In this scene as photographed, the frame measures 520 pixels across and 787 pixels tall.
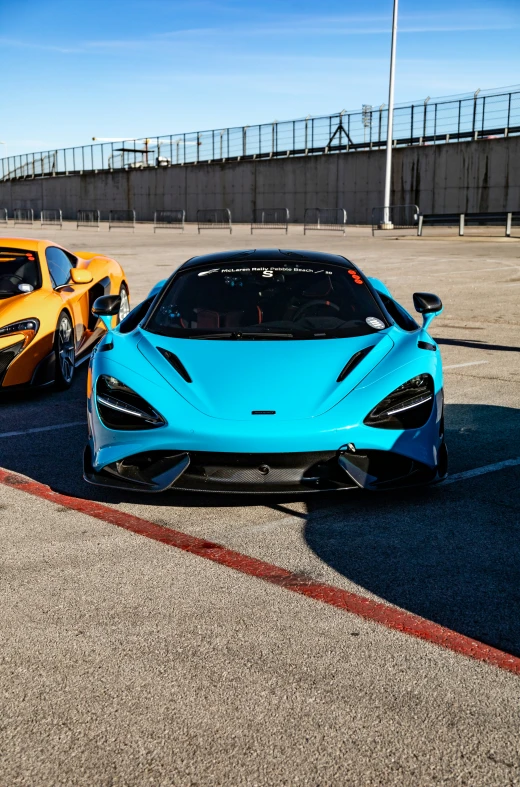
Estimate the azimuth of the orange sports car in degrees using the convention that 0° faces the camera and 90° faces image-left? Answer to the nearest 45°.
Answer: approximately 45°

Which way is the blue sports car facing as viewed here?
toward the camera

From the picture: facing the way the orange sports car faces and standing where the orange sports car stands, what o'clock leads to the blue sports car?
The blue sports car is roughly at 10 o'clock from the orange sports car.

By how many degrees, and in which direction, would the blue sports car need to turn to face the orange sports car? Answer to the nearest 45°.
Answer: approximately 135° to its right

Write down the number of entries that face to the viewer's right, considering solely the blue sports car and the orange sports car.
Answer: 0
